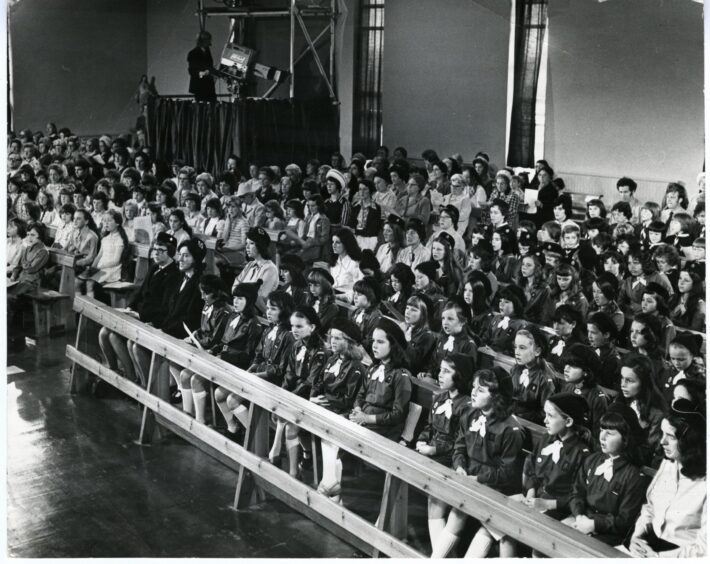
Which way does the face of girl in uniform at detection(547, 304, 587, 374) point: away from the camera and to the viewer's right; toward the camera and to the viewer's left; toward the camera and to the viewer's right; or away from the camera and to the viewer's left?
toward the camera and to the viewer's left

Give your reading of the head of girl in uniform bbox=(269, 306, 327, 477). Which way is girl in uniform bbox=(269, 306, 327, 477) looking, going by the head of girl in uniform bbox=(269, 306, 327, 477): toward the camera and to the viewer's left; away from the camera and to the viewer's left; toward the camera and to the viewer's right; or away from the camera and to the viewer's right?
toward the camera and to the viewer's left

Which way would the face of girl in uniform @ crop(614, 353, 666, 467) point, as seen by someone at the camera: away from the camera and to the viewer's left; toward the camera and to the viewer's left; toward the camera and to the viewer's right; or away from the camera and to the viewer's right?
toward the camera and to the viewer's left

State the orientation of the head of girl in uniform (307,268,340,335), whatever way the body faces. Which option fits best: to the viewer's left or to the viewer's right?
to the viewer's left

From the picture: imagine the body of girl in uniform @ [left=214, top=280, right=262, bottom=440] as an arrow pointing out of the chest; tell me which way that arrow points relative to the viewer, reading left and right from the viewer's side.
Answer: facing the viewer and to the left of the viewer

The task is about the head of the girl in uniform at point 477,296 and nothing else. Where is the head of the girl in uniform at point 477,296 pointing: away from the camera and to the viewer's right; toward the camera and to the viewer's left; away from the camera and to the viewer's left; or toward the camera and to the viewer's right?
toward the camera and to the viewer's left

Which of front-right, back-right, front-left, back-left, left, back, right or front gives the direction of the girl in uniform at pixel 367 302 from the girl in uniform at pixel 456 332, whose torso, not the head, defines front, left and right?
right
